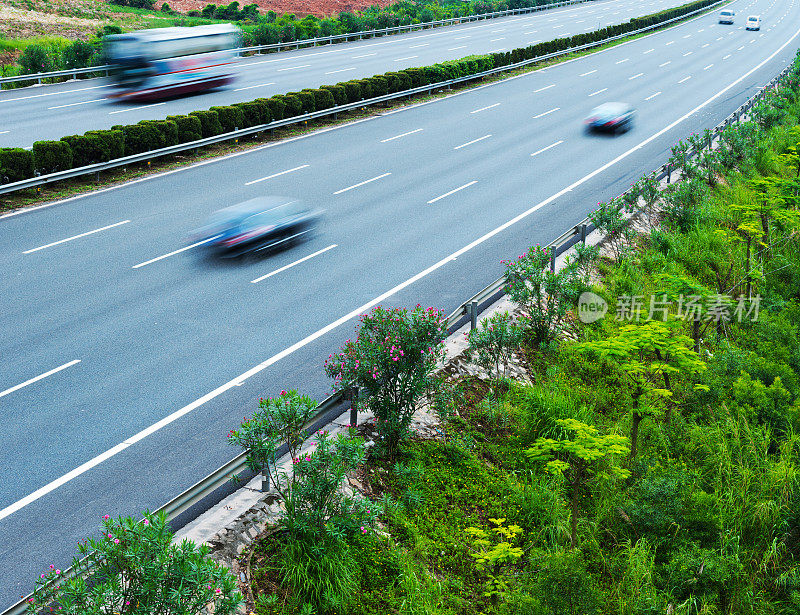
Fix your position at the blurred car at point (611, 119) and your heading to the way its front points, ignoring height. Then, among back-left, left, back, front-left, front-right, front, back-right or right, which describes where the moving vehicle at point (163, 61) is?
back-left

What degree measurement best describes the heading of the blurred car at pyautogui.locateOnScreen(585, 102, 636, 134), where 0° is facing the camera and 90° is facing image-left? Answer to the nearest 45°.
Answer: approximately 225°

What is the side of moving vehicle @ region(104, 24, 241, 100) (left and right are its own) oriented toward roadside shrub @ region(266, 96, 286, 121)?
left

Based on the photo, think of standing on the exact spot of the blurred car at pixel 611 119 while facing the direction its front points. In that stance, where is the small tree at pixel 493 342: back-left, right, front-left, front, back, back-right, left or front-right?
back-right

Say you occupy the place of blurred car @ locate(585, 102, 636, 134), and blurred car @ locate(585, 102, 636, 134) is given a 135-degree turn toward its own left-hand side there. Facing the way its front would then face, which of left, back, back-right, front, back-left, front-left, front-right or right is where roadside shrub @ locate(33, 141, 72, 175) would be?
front-left

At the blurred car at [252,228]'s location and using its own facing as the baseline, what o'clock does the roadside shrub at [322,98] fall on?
The roadside shrub is roughly at 11 o'clock from the blurred car.

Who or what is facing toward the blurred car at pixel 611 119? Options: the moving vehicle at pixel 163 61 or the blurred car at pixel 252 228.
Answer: the blurred car at pixel 252 228

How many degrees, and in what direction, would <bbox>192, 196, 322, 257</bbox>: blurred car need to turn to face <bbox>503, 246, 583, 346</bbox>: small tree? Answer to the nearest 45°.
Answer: approximately 90° to its right

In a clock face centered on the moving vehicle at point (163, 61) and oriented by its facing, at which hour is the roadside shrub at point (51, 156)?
The roadside shrub is roughly at 11 o'clock from the moving vehicle.

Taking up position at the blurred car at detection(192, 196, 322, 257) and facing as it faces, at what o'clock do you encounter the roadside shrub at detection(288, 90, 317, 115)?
The roadside shrub is roughly at 11 o'clock from the blurred car.

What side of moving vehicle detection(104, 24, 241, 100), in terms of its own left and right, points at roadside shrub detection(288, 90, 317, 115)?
left

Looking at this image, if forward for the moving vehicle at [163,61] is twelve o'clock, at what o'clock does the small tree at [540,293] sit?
The small tree is roughly at 10 o'clock from the moving vehicle.

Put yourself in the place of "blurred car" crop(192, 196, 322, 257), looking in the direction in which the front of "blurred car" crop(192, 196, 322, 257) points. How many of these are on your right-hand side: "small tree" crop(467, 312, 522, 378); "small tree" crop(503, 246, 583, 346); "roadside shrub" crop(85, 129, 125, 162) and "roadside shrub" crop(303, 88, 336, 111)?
2

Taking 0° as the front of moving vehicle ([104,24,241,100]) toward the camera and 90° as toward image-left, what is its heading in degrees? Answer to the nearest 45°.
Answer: approximately 45°

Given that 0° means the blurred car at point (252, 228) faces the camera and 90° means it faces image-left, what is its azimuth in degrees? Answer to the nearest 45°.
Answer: approximately 225°
